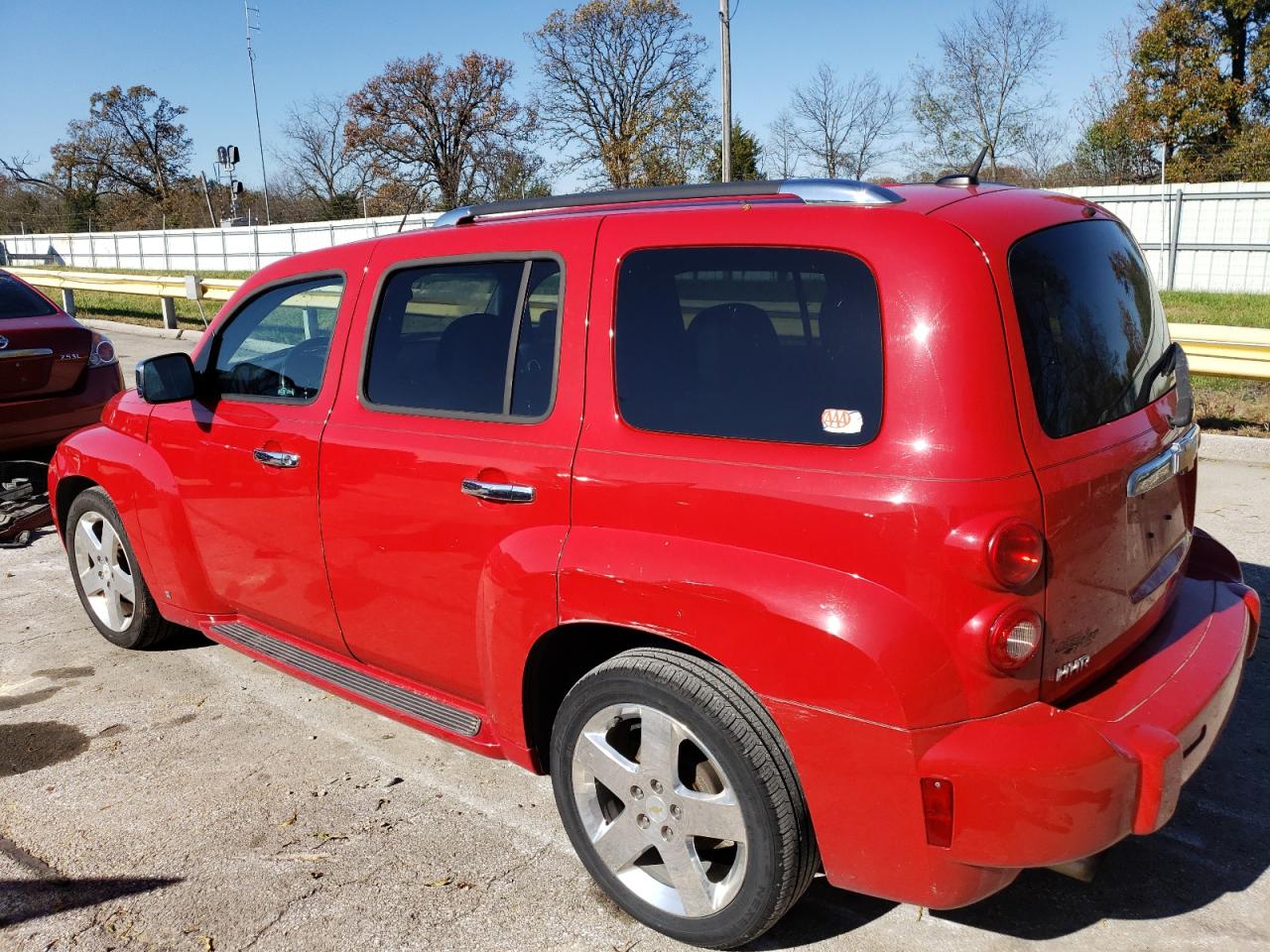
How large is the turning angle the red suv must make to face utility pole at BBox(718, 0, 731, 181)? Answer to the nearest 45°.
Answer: approximately 45° to its right

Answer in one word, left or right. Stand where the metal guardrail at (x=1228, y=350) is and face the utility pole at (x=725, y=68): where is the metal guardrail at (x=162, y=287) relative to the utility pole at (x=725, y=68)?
left

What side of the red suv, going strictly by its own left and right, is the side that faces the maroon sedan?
front

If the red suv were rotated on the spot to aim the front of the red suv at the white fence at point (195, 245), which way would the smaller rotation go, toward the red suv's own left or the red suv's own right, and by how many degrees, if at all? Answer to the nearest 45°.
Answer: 0° — it already faces it

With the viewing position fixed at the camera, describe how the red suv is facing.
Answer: facing away from the viewer and to the left of the viewer

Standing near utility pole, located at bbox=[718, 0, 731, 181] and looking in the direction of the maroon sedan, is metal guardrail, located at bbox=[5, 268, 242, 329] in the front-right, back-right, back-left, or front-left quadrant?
front-right

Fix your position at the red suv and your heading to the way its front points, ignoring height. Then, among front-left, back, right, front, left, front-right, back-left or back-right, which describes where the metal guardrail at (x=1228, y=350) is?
right

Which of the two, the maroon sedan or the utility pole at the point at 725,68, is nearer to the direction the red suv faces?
the maroon sedan

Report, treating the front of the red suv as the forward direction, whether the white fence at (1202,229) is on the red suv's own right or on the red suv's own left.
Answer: on the red suv's own right
